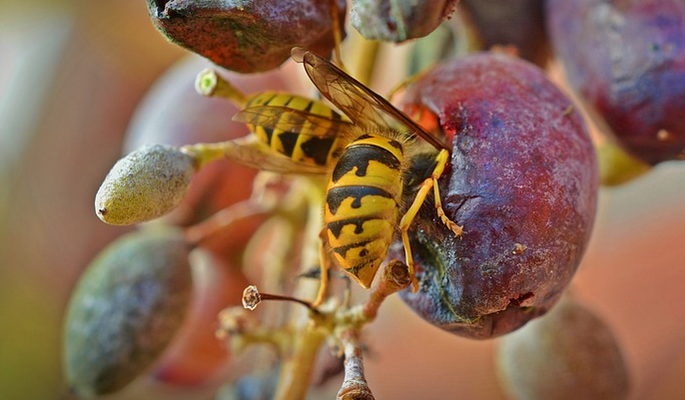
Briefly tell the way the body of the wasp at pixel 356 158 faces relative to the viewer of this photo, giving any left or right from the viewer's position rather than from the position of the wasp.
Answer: facing away from the viewer and to the right of the viewer
